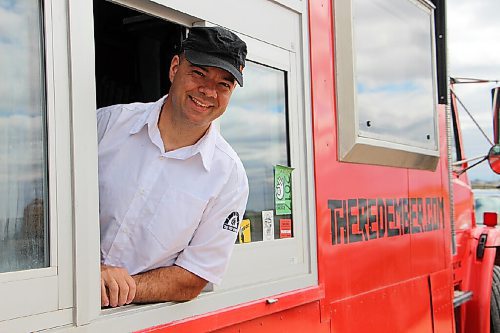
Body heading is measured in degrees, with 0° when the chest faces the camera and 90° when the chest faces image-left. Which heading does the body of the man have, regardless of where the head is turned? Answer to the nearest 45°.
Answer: approximately 0°

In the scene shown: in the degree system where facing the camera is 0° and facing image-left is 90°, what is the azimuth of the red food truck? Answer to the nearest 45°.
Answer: approximately 225°
